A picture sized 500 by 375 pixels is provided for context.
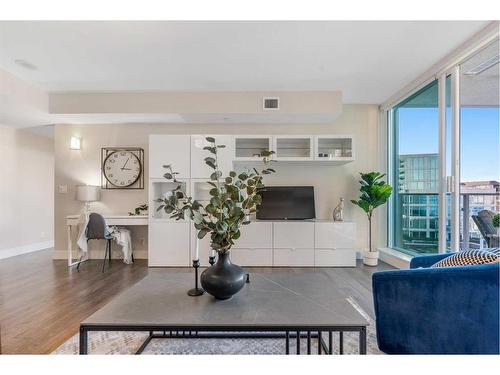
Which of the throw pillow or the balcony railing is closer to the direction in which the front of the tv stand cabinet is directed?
the throw pillow

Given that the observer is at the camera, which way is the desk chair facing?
facing away from the viewer and to the right of the viewer

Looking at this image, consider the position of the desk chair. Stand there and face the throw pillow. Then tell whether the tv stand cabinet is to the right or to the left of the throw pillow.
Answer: left

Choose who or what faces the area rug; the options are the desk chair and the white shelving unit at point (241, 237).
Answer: the white shelving unit

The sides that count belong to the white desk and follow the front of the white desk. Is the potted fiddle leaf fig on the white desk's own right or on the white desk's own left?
on the white desk's own left

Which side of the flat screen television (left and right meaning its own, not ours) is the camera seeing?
front

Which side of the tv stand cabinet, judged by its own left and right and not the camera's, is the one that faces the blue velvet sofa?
front

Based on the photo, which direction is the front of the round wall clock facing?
toward the camera

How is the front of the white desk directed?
toward the camera

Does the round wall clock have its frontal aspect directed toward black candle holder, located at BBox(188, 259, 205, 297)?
yes

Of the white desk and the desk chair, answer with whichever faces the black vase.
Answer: the white desk

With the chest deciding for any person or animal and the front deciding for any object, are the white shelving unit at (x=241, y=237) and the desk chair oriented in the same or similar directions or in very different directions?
very different directions

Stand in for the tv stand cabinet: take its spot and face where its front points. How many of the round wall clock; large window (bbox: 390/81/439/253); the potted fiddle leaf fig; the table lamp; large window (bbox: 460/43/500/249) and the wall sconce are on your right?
3

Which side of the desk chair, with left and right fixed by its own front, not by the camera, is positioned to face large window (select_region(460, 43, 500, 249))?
right

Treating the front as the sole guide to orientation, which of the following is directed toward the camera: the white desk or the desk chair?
the white desk

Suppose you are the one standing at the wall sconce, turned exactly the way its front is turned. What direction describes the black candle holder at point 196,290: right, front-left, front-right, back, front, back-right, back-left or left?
front

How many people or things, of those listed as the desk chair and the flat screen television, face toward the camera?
1

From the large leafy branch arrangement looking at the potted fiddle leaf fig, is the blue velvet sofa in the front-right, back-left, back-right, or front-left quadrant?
front-right
